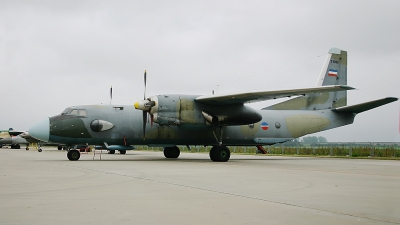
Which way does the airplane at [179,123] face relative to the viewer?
to the viewer's left
